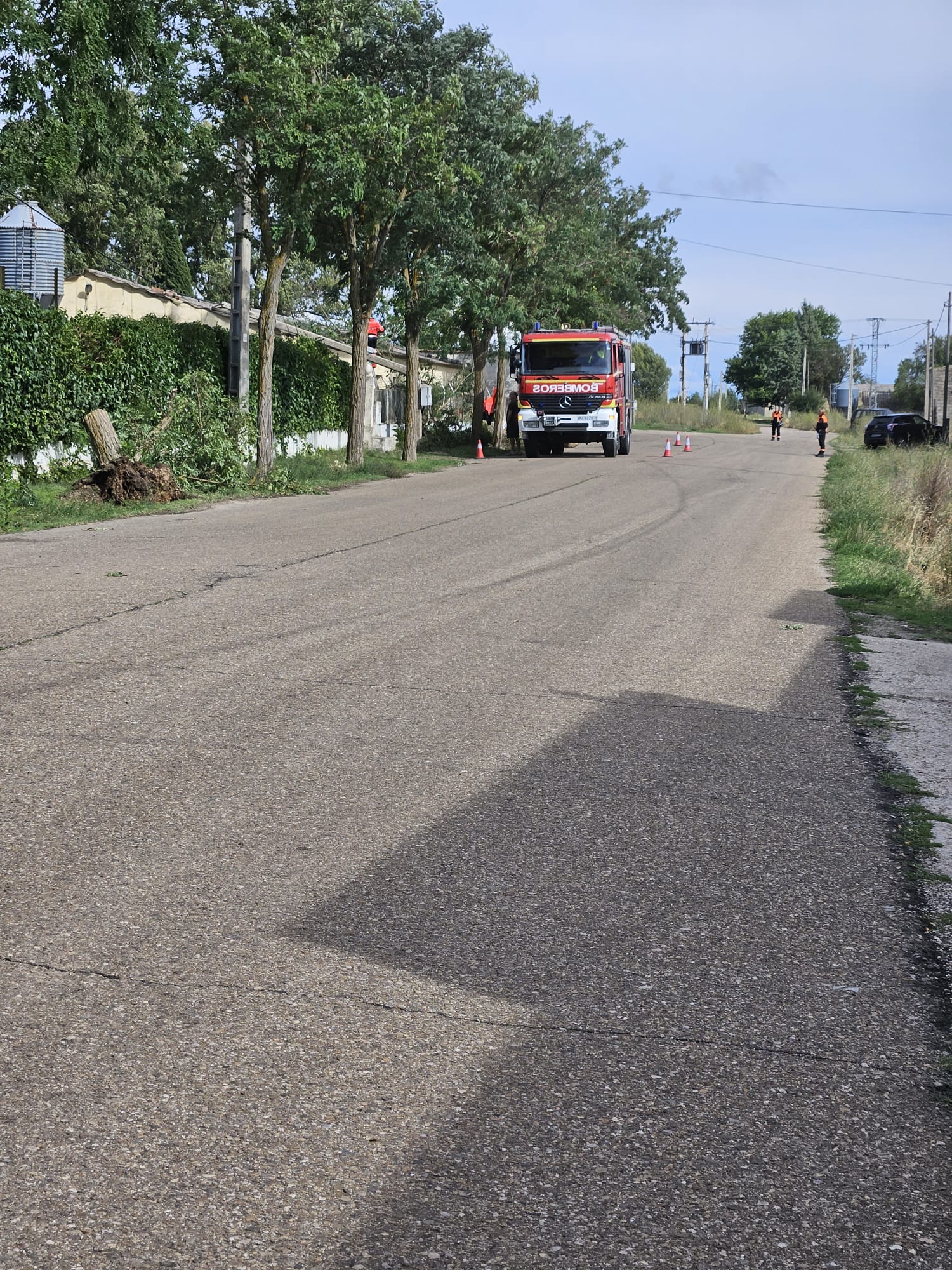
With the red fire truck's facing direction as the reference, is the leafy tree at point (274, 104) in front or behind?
in front

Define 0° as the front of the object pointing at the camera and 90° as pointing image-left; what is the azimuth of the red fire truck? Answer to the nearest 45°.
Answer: approximately 0°

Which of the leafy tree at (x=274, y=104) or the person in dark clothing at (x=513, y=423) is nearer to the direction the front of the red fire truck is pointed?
the leafy tree

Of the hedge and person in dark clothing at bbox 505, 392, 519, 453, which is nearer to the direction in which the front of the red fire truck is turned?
the hedge

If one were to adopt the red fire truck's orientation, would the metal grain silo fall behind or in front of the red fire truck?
in front
